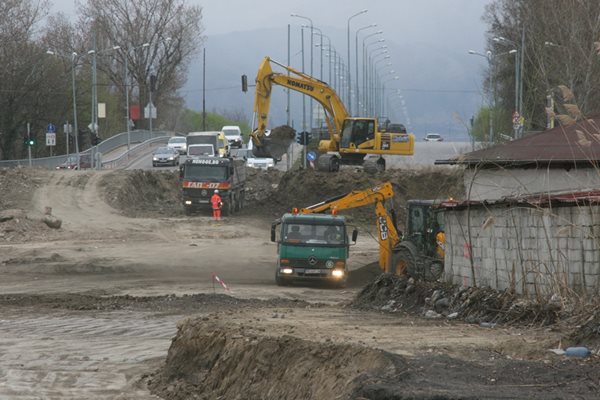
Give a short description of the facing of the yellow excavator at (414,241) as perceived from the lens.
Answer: facing the viewer and to the right of the viewer

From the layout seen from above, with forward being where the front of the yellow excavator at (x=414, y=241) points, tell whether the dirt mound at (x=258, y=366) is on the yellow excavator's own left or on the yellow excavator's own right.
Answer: on the yellow excavator's own right

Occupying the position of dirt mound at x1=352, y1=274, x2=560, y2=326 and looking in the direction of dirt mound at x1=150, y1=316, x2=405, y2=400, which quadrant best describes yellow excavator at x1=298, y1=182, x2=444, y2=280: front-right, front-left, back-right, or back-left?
back-right

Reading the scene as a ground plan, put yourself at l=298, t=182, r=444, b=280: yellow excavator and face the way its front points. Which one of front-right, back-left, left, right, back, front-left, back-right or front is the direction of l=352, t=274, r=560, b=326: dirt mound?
front-right
